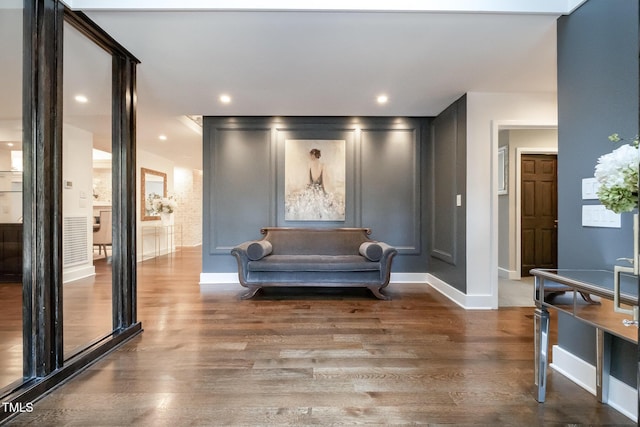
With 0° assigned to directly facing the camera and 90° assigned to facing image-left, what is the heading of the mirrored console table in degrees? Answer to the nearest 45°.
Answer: approximately 45°

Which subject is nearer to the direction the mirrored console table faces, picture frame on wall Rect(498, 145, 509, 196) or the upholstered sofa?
the upholstered sofa

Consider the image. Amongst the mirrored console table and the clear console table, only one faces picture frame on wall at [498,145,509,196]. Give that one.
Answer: the clear console table

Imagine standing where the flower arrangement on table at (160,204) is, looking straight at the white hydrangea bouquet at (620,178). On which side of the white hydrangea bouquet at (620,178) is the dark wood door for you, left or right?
left

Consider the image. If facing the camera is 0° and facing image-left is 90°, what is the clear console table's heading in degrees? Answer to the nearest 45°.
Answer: approximately 315°

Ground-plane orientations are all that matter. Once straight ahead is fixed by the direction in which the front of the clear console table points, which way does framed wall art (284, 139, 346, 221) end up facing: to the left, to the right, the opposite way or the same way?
to the right

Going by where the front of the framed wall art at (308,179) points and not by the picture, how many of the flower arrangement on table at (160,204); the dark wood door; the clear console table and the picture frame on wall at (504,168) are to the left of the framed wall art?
2
